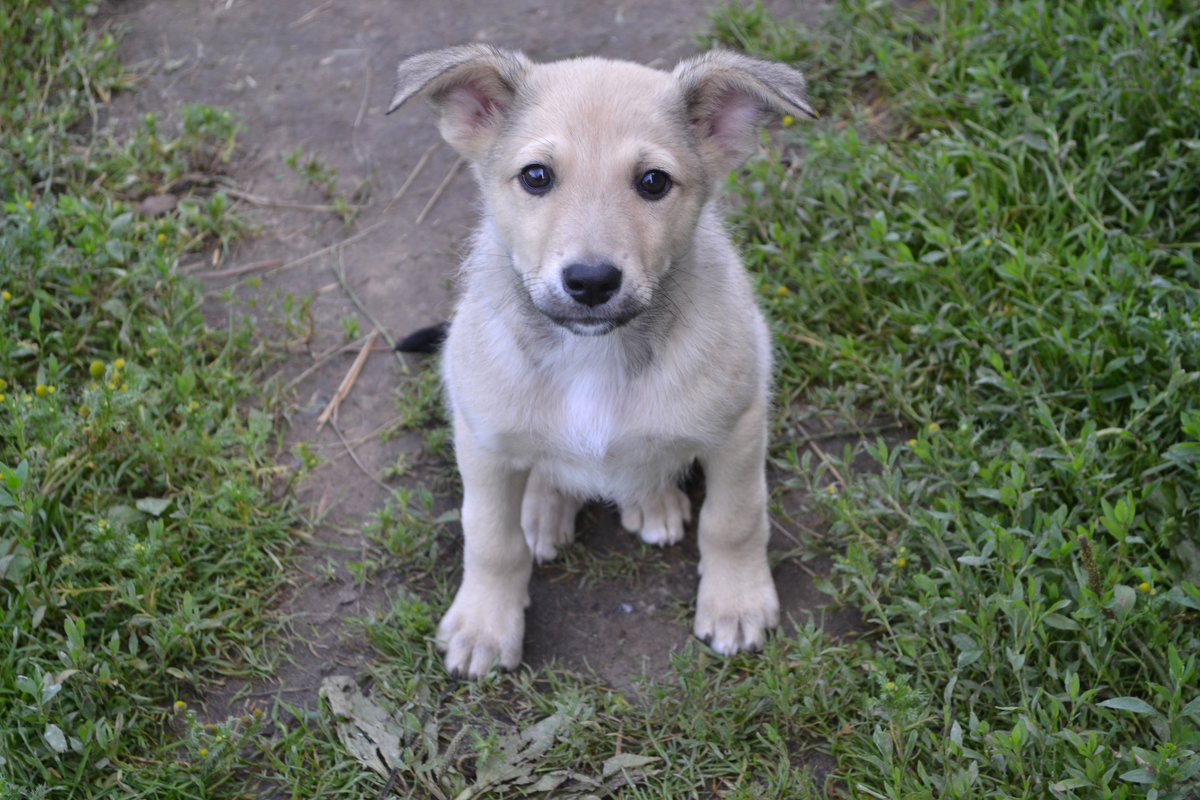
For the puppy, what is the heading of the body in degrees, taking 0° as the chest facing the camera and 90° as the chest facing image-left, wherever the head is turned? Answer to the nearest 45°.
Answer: approximately 0°
